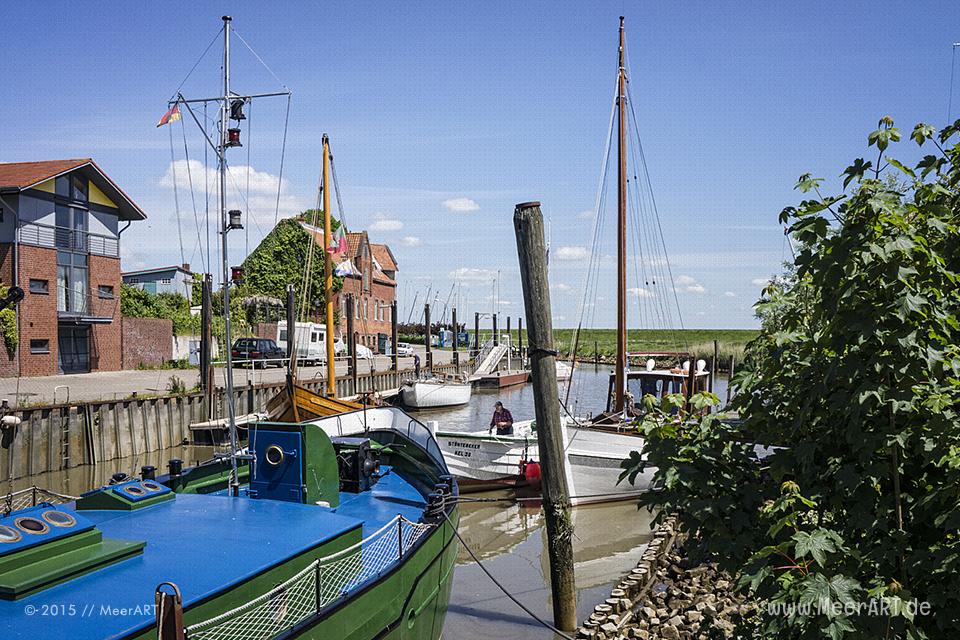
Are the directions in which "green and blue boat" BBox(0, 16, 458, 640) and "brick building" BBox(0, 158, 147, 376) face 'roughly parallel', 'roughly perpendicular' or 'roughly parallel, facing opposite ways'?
roughly perpendicular

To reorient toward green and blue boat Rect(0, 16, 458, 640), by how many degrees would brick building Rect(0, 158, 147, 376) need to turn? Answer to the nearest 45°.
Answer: approximately 45° to its right

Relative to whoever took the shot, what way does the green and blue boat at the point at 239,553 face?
facing away from the viewer and to the right of the viewer

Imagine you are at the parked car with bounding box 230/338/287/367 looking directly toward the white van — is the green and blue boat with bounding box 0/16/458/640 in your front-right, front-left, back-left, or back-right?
back-right

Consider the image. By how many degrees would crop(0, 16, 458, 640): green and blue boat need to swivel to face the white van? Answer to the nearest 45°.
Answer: approximately 45° to its left

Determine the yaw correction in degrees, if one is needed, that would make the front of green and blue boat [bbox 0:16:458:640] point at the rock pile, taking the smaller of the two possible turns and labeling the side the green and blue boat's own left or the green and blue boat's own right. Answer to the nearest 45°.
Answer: approximately 45° to the green and blue boat's own right

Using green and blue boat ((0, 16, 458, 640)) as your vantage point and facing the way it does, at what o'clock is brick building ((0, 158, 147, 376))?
The brick building is roughly at 10 o'clock from the green and blue boat.

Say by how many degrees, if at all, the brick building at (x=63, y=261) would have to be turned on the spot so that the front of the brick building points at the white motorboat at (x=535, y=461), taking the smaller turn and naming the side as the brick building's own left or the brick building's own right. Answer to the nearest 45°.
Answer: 0° — it already faces it
